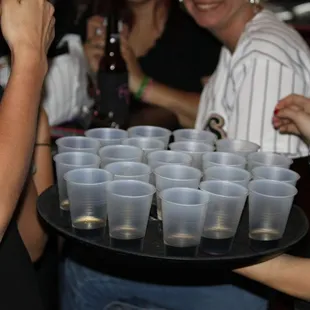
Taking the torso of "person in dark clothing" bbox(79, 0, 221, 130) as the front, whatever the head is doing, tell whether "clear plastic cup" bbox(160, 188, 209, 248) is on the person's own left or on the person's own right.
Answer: on the person's own left

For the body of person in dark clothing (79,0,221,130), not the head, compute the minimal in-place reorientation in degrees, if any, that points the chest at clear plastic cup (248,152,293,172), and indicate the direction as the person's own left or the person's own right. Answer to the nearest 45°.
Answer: approximately 90° to the person's own left

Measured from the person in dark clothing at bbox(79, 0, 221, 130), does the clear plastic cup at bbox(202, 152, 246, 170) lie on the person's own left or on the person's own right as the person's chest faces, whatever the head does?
on the person's own left

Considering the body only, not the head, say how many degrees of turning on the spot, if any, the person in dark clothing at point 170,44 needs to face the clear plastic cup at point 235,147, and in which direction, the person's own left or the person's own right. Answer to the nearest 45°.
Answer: approximately 90° to the person's own left

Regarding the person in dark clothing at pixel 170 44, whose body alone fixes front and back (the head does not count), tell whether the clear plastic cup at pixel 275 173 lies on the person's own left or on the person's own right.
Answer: on the person's own left
